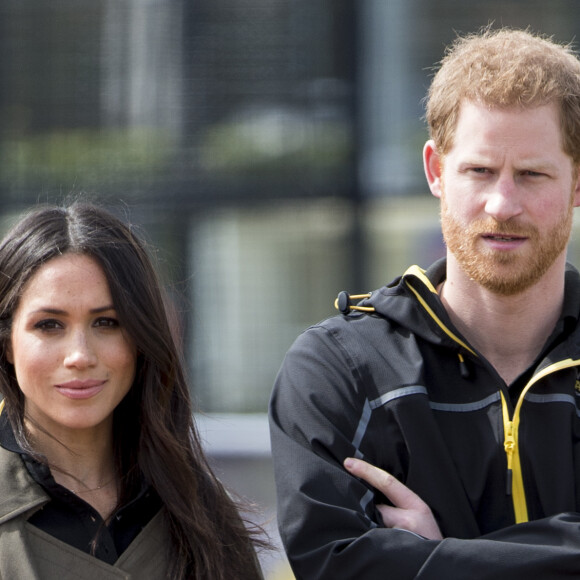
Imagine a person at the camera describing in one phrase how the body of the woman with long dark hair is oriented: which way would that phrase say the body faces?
toward the camera

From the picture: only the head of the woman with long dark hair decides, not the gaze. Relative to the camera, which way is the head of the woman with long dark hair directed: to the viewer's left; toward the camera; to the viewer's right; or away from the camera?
toward the camera
